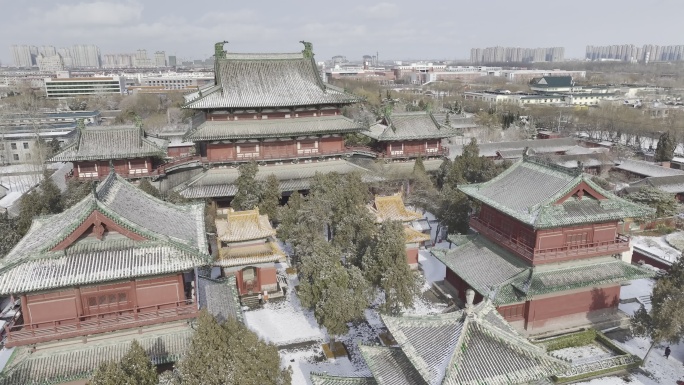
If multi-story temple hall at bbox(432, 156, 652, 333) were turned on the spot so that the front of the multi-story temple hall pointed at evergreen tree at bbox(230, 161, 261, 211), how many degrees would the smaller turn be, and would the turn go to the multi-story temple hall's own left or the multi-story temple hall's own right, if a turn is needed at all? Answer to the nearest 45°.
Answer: approximately 45° to the multi-story temple hall's own right

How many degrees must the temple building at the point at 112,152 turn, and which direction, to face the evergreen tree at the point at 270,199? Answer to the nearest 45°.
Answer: approximately 45° to its left

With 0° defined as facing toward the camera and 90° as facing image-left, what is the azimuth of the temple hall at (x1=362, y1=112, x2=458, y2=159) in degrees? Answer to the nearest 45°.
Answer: approximately 0°

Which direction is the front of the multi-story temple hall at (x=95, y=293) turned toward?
to the viewer's right

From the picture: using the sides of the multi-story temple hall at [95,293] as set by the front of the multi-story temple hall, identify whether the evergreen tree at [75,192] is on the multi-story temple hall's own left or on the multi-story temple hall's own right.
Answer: on the multi-story temple hall's own left

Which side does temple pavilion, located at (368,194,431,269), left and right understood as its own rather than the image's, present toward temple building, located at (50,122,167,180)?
right

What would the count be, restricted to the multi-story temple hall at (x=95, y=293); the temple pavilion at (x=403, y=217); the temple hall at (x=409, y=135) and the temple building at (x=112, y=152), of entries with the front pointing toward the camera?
3

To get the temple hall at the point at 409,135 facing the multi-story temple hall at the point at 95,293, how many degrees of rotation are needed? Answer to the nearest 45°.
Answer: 0° — it already faces it

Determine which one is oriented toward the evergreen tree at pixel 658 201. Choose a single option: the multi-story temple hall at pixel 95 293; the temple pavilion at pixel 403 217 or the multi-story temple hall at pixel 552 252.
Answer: the multi-story temple hall at pixel 95 293

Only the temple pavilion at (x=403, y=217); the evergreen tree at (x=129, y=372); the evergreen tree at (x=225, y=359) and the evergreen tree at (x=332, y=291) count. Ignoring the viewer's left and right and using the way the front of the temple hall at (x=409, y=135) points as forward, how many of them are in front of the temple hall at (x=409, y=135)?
4
